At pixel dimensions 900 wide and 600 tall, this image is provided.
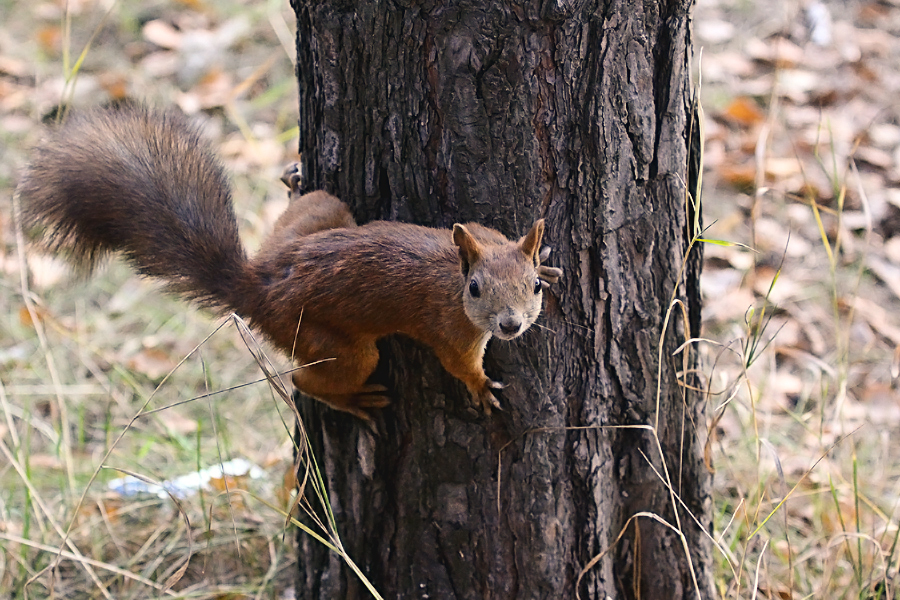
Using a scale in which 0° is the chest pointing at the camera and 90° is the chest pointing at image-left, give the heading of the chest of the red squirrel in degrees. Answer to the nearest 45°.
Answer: approximately 270°
